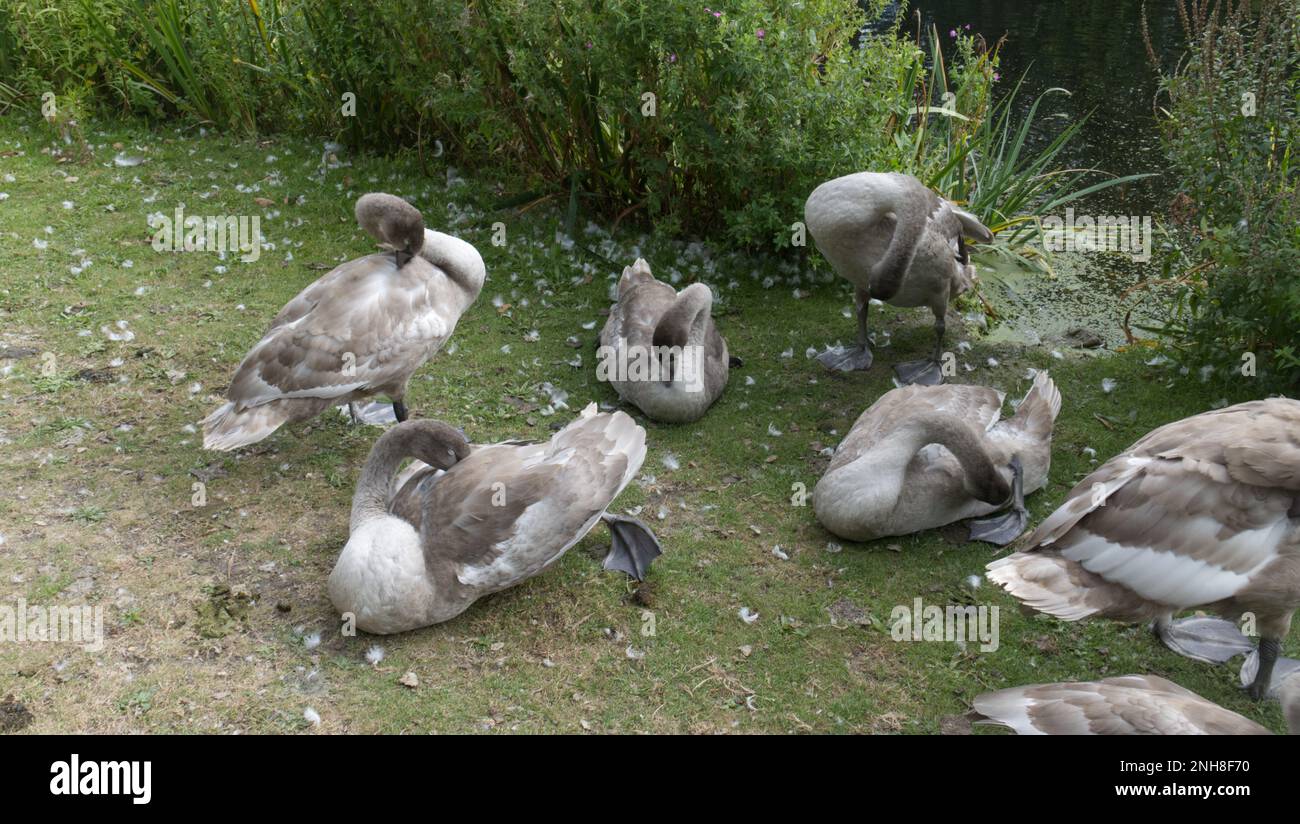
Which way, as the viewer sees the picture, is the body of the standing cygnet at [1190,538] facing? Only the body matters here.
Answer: to the viewer's right

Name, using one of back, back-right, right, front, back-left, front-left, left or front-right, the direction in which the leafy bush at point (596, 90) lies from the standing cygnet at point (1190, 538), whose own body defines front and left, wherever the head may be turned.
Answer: back-left

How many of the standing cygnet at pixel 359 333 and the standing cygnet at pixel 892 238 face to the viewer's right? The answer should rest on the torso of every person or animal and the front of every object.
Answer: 1

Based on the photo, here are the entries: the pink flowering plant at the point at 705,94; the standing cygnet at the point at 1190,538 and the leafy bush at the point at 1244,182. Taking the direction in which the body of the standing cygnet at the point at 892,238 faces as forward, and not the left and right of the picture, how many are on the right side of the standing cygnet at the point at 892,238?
1

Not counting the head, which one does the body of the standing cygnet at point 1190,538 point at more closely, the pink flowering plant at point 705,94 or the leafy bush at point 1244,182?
the leafy bush

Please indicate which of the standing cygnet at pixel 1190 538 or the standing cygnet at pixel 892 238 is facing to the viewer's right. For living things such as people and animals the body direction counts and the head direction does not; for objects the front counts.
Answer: the standing cygnet at pixel 1190 538

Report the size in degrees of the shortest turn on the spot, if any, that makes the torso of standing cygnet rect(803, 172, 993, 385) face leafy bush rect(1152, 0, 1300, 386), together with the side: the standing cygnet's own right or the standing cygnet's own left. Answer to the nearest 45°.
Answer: approximately 135° to the standing cygnet's own left

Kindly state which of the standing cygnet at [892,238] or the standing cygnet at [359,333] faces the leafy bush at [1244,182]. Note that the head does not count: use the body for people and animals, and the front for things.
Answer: the standing cygnet at [359,333]

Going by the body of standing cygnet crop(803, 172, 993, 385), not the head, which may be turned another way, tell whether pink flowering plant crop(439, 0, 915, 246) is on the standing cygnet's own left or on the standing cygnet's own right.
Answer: on the standing cygnet's own right

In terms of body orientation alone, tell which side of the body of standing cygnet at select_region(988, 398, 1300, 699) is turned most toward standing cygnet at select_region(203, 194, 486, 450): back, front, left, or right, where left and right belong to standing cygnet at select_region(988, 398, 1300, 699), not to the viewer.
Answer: back

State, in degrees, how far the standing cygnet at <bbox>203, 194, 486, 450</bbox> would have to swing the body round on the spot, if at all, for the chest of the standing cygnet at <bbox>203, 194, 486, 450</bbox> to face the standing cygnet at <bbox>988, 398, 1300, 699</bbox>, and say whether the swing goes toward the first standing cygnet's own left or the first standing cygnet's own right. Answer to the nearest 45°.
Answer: approximately 45° to the first standing cygnet's own right

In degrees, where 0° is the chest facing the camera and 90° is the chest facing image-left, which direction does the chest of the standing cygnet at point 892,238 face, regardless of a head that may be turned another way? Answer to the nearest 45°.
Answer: approximately 45°

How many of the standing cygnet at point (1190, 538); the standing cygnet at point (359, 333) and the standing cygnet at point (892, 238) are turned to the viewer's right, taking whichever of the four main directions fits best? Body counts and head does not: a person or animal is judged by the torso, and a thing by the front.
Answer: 2

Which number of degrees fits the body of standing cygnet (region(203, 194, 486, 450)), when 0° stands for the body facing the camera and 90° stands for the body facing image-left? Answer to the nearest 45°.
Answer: approximately 270°
